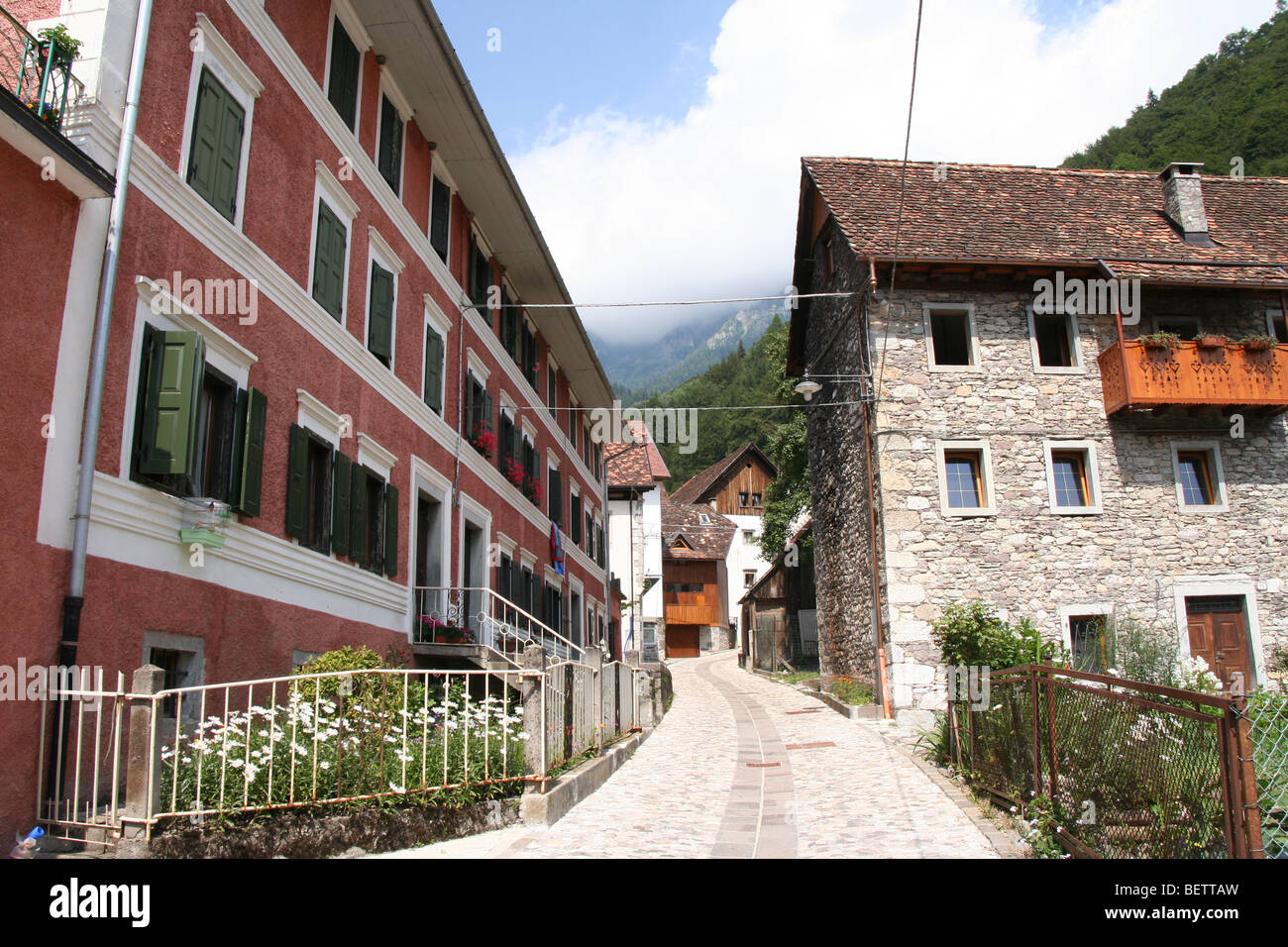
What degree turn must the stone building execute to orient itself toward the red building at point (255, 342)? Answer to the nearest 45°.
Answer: approximately 45° to its right

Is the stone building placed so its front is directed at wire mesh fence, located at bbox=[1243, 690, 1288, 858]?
yes

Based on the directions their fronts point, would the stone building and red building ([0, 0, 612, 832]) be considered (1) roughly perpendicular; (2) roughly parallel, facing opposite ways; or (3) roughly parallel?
roughly perpendicular

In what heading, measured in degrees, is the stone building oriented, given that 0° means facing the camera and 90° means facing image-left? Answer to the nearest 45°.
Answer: approximately 0°

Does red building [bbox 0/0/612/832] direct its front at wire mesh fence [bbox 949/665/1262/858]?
yes

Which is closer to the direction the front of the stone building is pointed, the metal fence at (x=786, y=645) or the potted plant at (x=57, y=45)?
the potted plant

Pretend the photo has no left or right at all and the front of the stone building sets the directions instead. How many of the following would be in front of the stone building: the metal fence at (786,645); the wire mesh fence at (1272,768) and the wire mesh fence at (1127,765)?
2

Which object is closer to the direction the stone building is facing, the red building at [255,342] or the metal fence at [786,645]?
the red building

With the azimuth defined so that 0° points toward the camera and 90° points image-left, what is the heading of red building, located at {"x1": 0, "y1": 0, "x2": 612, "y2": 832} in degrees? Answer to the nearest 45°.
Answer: approximately 315°

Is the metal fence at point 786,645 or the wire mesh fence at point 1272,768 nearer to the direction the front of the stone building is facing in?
the wire mesh fence
